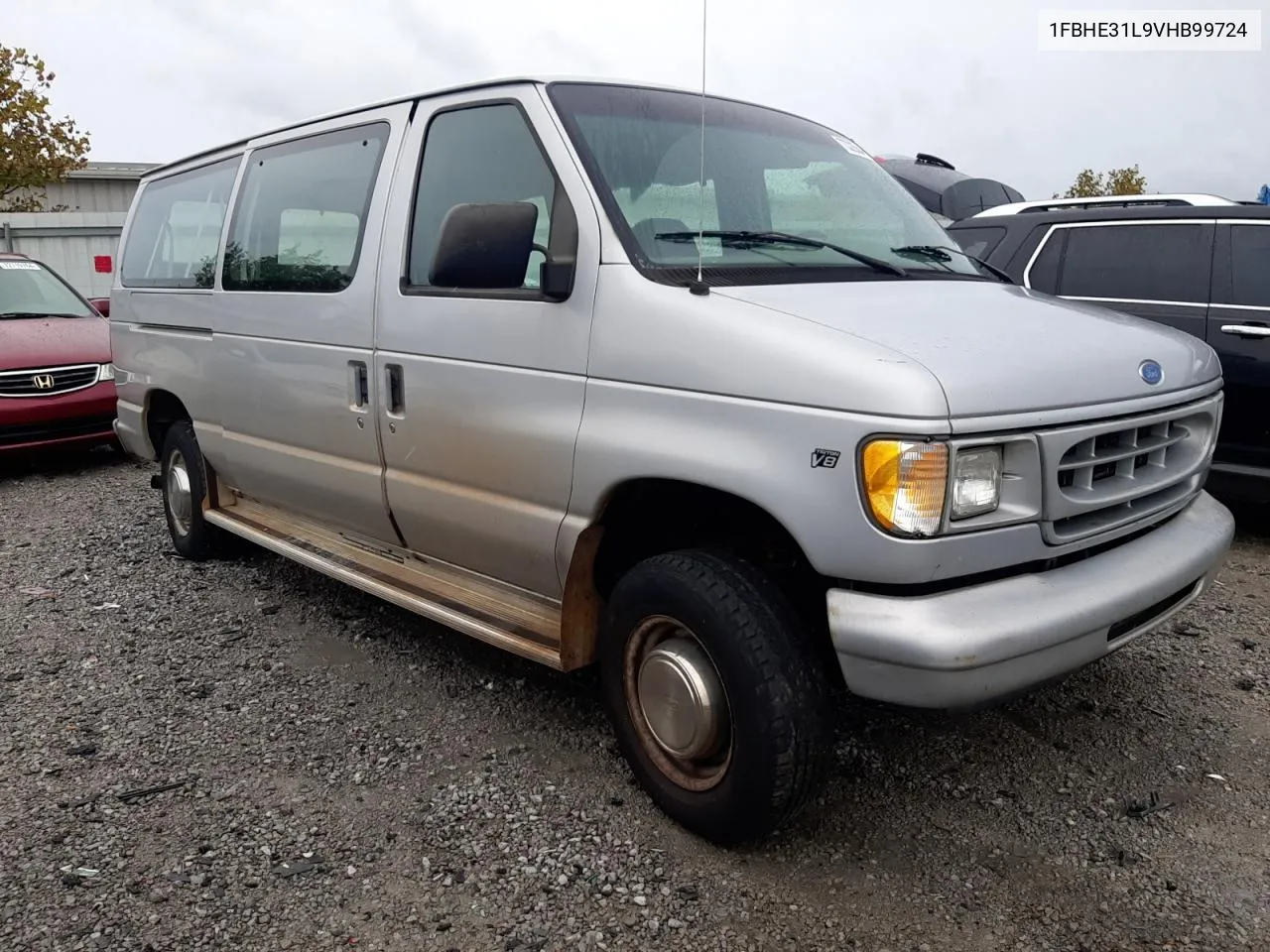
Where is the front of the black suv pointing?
to the viewer's right

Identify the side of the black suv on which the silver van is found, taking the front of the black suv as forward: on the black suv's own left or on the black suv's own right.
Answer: on the black suv's own right

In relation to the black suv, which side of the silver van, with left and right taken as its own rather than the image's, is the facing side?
left

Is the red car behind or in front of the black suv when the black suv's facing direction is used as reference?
behind

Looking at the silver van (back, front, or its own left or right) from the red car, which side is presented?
back

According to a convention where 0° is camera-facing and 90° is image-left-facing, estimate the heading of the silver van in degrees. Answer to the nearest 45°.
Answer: approximately 315°
